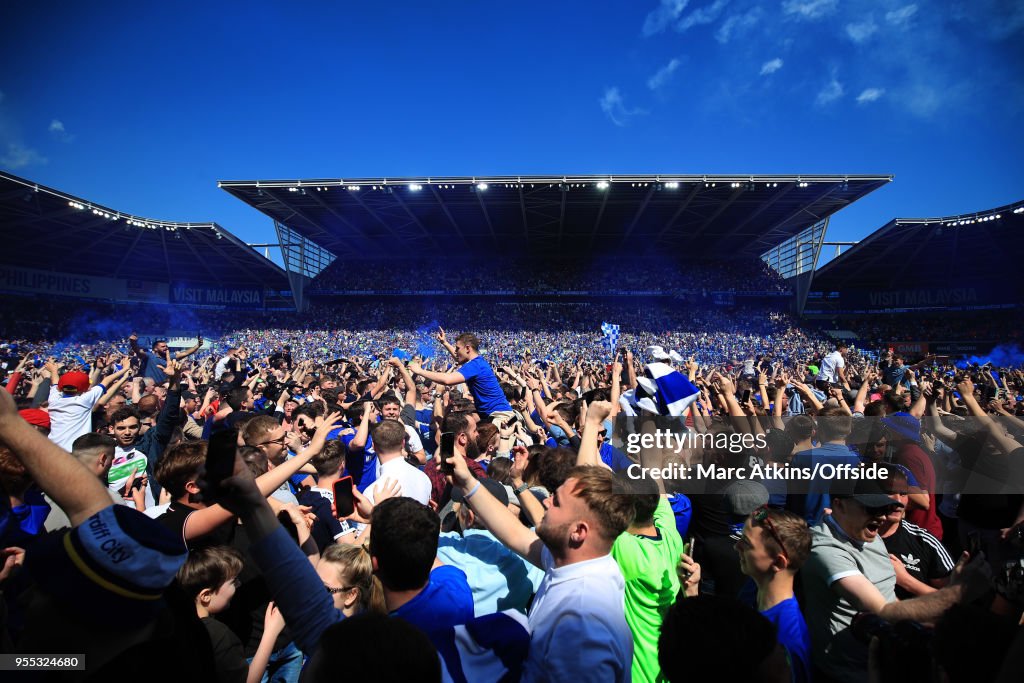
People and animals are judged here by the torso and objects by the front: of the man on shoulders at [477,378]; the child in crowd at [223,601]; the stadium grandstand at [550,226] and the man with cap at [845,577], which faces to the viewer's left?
the man on shoulders

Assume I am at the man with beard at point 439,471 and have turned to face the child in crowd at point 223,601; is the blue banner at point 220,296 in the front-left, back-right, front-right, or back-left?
back-right

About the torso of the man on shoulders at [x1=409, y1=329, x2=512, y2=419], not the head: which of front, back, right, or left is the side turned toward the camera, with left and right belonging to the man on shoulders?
left

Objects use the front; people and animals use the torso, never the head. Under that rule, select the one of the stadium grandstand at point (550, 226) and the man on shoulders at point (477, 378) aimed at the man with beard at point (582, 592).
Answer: the stadium grandstand

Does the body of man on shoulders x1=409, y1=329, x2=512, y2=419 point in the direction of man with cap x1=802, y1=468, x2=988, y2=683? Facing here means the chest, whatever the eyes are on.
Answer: no

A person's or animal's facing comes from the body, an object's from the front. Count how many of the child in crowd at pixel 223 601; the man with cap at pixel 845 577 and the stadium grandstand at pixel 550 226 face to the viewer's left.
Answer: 0

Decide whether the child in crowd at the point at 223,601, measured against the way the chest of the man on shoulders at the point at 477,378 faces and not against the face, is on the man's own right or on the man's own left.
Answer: on the man's own left

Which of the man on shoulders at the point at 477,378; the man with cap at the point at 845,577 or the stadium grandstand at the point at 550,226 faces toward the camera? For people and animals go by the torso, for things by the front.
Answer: the stadium grandstand

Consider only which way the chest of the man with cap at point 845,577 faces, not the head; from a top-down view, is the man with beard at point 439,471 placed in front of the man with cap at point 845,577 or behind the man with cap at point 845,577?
behind

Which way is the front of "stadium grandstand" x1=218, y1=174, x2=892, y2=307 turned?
toward the camera

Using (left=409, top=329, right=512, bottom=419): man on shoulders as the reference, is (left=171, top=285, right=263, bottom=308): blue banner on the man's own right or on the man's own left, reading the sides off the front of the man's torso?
on the man's own right

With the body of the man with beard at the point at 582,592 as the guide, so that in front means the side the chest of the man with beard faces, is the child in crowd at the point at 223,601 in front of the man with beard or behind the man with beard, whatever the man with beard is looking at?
in front

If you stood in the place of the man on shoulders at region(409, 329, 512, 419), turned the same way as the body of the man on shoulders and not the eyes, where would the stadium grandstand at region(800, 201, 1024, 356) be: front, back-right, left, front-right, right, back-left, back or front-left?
back-right

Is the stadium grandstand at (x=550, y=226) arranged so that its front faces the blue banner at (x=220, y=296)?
no
